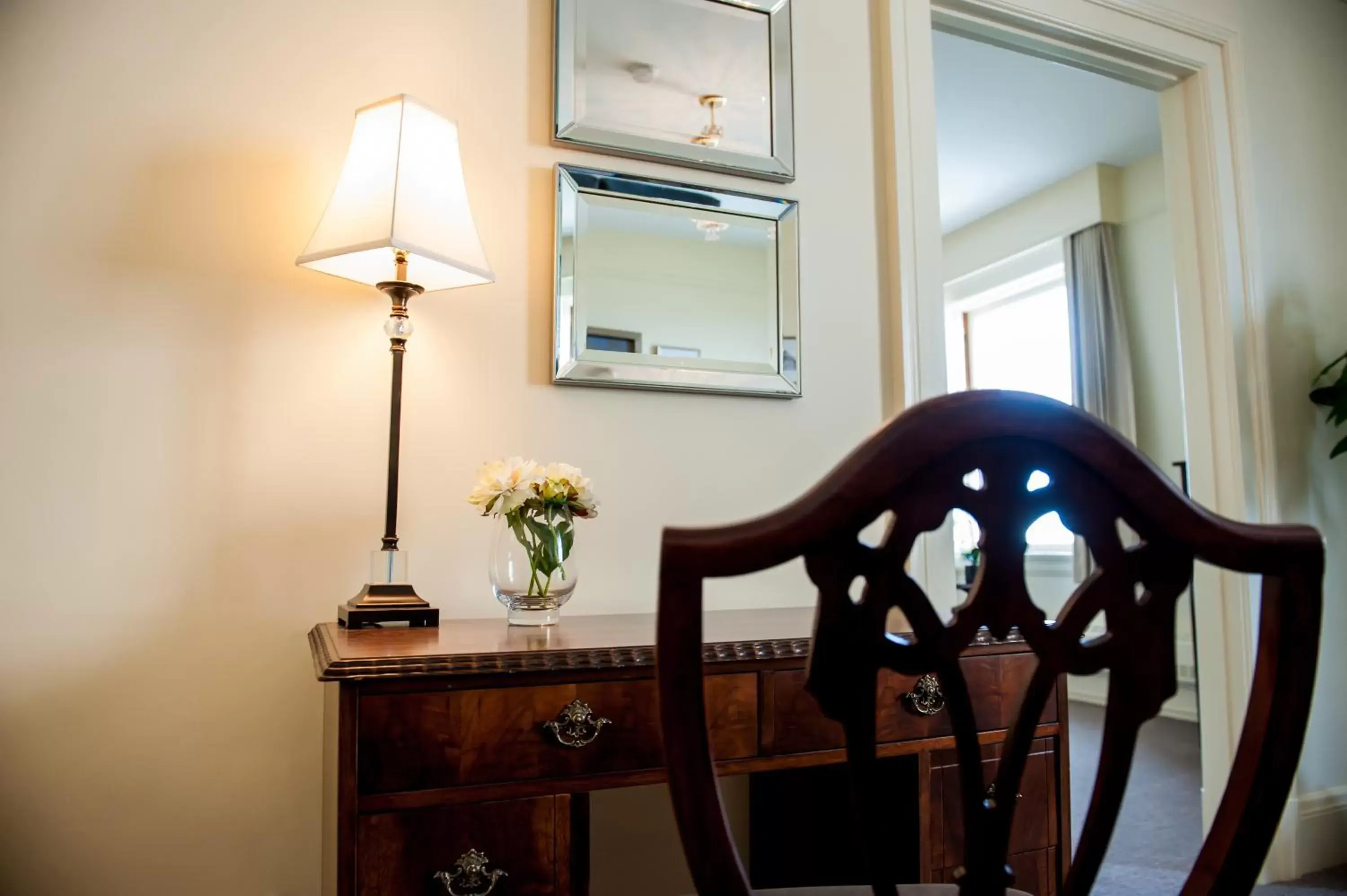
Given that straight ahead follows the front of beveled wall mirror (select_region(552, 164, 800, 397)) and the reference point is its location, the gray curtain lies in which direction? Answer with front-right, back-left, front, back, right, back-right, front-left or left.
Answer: left

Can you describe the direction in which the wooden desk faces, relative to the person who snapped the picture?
facing the viewer and to the right of the viewer

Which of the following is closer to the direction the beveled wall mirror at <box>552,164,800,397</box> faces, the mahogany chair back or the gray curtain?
the mahogany chair back

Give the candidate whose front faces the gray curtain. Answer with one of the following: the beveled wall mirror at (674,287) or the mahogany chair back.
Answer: the mahogany chair back

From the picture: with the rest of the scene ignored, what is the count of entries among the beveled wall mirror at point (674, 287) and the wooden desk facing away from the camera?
0

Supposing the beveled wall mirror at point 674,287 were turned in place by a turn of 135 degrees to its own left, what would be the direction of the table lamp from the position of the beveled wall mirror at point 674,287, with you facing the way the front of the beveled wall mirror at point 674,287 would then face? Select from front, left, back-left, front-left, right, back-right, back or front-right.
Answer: back-left

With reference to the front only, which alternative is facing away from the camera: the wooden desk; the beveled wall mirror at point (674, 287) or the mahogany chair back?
the mahogany chair back

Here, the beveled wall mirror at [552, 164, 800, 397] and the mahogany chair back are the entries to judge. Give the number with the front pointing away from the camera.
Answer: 1

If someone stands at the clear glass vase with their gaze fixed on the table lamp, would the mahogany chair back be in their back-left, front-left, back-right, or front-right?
back-left

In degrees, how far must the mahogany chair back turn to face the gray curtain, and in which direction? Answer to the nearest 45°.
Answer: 0° — it already faces it

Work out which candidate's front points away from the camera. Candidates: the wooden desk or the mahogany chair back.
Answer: the mahogany chair back

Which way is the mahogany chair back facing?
away from the camera

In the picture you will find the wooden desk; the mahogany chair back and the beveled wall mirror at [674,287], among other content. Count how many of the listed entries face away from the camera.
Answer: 1

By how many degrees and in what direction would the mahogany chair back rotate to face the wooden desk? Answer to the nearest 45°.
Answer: approximately 45° to its left

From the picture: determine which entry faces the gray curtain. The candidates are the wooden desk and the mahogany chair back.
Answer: the mahogany chair back
